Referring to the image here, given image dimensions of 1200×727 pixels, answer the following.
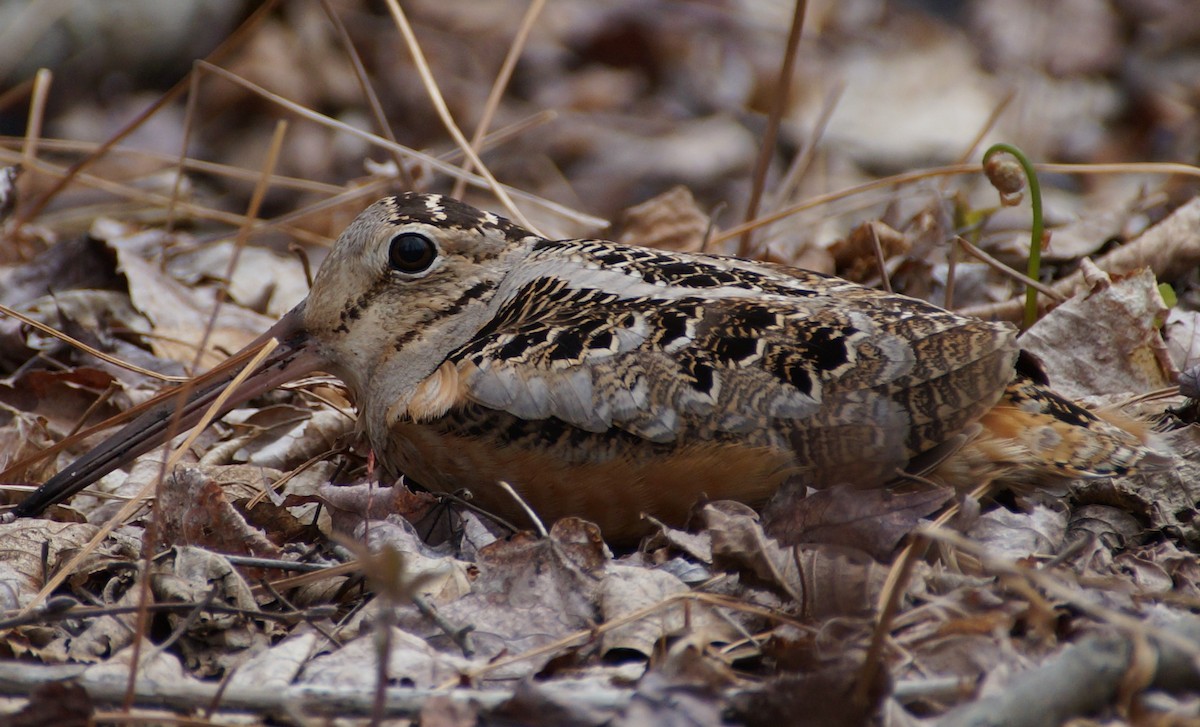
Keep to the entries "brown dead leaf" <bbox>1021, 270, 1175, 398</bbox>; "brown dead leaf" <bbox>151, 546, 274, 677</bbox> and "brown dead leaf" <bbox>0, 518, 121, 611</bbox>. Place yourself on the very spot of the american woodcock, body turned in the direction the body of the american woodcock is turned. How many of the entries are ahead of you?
2

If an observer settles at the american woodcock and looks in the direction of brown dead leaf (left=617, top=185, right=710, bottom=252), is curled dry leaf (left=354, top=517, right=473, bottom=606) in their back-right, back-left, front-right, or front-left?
back-left

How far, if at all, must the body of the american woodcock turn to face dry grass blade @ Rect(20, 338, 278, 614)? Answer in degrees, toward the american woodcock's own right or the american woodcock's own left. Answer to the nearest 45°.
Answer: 0° — it already faces it

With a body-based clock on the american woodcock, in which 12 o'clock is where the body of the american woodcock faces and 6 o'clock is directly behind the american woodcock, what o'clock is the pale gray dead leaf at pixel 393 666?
The pale gray dead leaf is roughly at 11 o'clock from the american woodcock.

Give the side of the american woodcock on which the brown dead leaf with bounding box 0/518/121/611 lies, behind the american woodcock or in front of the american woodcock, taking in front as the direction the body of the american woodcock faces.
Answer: in front

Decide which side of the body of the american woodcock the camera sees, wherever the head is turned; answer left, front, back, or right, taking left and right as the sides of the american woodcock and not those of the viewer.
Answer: left

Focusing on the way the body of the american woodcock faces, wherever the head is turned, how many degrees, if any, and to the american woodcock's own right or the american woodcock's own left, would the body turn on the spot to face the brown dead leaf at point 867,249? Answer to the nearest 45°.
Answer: approximately 135° to the american woodcock's own right

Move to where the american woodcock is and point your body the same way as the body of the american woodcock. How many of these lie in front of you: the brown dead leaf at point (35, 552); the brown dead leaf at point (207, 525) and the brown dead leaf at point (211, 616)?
3

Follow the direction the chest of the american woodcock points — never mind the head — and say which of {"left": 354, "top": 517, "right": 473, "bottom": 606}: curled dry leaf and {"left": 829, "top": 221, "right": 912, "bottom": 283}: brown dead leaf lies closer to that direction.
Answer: the curled dry leaf

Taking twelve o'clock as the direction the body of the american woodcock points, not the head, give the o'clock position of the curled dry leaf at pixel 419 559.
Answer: The curled dry leaf is roughly at 12 o'clock from the american woodcock.
